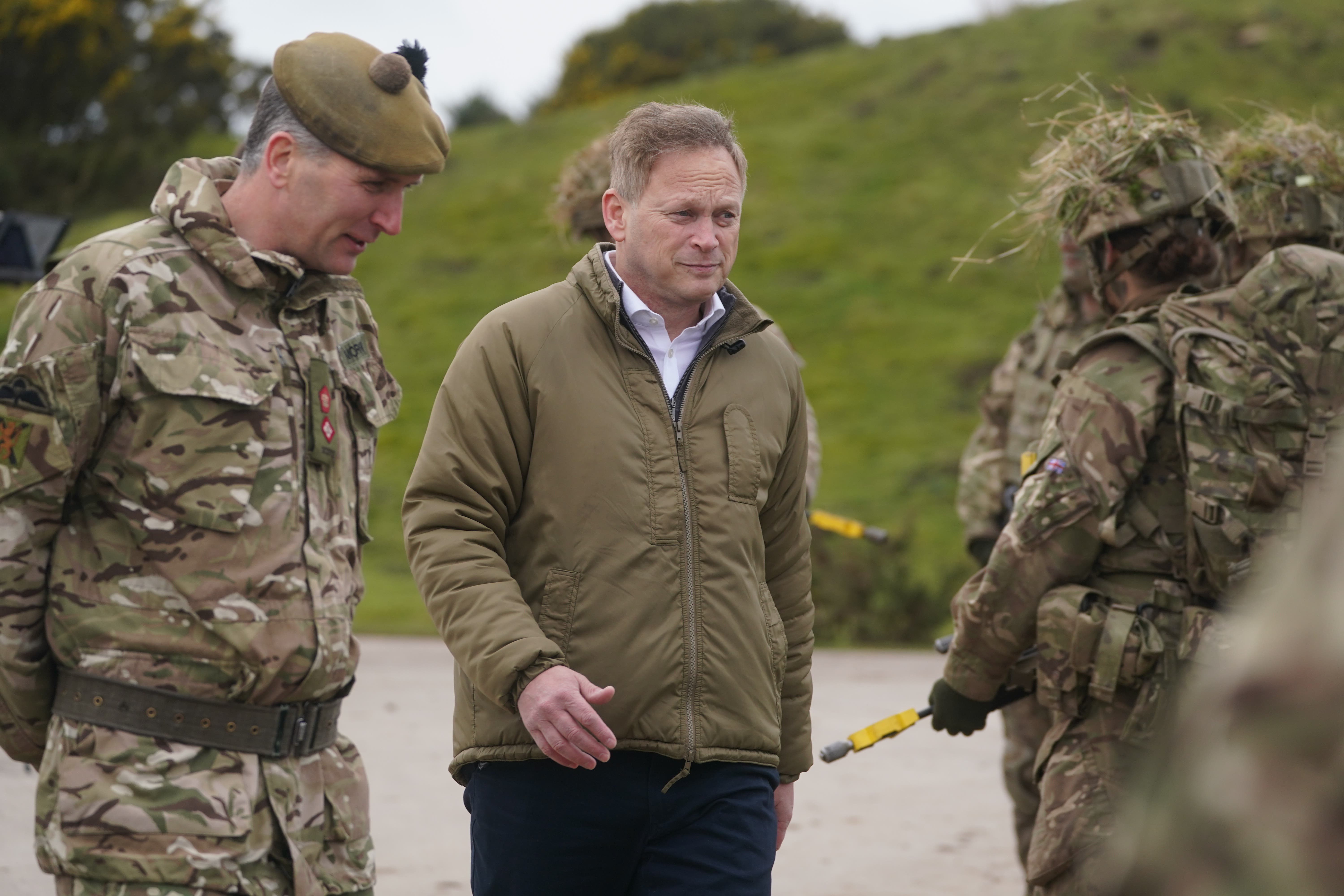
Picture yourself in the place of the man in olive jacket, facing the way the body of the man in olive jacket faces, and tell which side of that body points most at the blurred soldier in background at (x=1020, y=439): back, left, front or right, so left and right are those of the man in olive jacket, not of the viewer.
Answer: left

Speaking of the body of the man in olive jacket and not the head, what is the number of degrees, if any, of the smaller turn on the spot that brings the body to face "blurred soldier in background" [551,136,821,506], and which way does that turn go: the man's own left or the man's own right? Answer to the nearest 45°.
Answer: approximately 135° to the man's own left

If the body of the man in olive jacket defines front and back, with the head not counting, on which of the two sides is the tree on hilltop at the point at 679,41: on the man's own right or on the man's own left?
on the man's own left

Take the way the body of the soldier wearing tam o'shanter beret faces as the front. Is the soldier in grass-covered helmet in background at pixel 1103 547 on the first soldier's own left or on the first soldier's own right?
on the first soldier's own left

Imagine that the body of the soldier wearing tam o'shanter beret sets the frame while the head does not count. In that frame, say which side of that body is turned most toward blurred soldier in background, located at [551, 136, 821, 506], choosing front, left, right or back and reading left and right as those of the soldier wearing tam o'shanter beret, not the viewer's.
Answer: left

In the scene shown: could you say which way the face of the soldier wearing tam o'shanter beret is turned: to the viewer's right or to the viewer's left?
to the viewer's right

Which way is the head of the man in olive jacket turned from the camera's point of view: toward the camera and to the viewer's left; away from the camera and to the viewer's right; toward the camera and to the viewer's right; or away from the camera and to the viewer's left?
toward the camera and to the viewer's right

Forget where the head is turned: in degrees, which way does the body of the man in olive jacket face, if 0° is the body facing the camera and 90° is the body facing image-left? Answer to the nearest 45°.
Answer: approximately 315°

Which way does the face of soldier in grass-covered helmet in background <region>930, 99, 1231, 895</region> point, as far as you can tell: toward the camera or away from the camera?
away from the camera

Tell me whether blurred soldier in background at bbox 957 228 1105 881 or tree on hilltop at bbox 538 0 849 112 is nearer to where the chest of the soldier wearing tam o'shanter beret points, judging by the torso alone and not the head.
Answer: the blurred soldier in background
